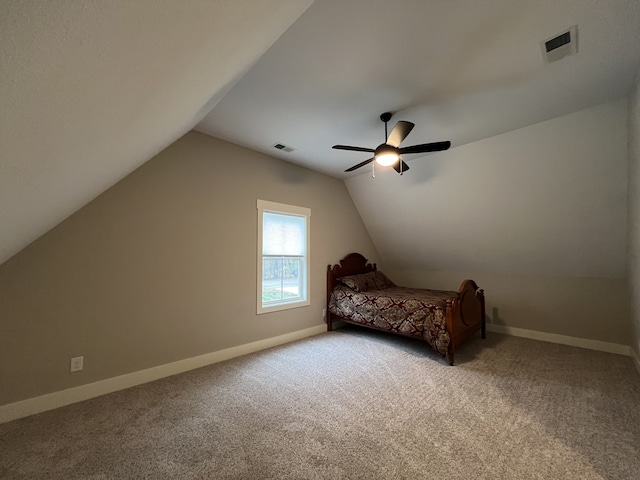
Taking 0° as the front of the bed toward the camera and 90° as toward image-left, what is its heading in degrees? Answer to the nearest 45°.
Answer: approximately 315°
